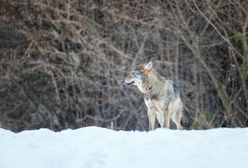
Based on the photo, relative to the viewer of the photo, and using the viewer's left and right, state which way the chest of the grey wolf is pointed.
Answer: facing the viewer and to the left of the viewer
